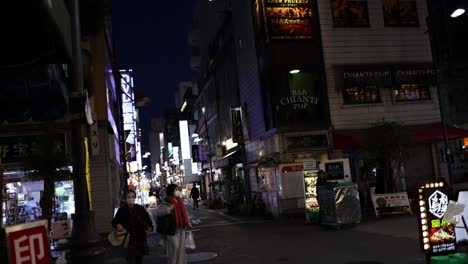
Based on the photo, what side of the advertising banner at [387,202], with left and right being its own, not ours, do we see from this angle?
front

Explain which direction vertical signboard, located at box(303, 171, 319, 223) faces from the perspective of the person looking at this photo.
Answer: facing the viewer

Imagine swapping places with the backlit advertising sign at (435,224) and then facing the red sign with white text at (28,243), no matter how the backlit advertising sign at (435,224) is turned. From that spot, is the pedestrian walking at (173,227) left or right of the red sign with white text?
right

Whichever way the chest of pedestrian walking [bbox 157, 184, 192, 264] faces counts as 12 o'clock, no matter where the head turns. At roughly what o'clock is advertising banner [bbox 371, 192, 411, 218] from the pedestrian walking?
The advertising banner is roughly at 9 o'clock from the pedestrian walking.

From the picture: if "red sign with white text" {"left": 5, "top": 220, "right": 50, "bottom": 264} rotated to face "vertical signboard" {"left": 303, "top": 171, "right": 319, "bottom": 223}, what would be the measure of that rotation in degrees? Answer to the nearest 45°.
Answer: approximately 135° to its left

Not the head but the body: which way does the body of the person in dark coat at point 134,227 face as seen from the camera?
toward the camera

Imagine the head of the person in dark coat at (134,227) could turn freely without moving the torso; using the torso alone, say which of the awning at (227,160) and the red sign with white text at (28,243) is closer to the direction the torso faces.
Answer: the red sign with white text

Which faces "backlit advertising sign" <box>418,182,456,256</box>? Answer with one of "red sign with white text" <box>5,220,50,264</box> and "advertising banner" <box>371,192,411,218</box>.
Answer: the advertising banner

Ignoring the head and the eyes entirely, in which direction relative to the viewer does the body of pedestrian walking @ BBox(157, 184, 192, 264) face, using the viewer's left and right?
facing the viewer and to the right of the viewer

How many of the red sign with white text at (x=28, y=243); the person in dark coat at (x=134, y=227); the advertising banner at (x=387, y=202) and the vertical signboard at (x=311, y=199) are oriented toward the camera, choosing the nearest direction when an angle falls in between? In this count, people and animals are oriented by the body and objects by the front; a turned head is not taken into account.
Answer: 4

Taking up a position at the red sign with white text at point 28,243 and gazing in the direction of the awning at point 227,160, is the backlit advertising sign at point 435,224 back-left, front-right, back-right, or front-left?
front-right

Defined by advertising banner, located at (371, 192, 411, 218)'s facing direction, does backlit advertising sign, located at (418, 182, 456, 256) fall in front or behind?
in front
